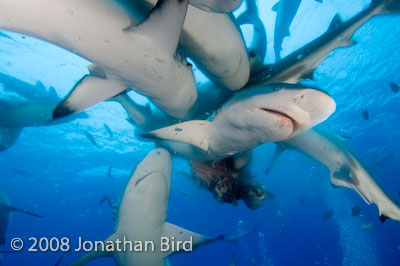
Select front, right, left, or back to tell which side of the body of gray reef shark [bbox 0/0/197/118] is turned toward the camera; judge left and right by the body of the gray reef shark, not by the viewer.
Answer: right

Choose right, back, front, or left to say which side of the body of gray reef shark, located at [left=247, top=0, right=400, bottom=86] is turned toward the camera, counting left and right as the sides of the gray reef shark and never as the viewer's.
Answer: left
